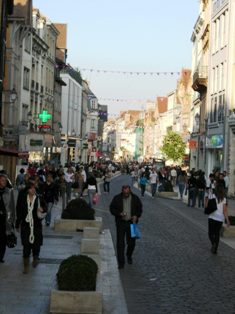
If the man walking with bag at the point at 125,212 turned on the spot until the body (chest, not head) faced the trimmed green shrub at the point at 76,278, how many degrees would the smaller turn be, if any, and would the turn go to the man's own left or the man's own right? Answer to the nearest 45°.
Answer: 0° — they already face it

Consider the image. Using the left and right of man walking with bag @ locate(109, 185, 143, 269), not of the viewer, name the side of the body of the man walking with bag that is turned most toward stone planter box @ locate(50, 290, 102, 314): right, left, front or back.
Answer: front

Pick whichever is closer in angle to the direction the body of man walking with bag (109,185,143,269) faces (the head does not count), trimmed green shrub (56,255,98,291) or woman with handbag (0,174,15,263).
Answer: the trimmed green shrub

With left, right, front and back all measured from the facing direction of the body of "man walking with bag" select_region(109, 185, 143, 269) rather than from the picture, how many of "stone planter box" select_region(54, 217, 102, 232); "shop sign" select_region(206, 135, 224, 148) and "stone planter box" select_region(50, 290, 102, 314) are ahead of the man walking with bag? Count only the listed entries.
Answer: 1

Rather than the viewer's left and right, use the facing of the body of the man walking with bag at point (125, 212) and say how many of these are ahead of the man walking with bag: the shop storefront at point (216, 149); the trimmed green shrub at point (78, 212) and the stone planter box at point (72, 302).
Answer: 1

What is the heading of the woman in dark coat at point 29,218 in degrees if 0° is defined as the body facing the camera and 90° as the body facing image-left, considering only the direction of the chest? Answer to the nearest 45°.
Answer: approximately 0°

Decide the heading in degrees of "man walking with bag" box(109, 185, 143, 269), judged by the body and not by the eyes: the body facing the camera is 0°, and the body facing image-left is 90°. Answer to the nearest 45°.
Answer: approximately 0°

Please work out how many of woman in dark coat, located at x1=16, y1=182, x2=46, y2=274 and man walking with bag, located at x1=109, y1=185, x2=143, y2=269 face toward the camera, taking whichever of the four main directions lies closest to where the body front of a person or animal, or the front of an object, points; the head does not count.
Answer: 2
